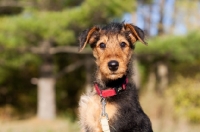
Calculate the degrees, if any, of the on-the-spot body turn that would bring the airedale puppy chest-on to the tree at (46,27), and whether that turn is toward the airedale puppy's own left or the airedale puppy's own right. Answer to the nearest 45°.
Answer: approximately 135° to the airedale puppy's own right

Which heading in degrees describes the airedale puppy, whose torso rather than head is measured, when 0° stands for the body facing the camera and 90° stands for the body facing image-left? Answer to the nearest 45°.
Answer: approximately 45°
